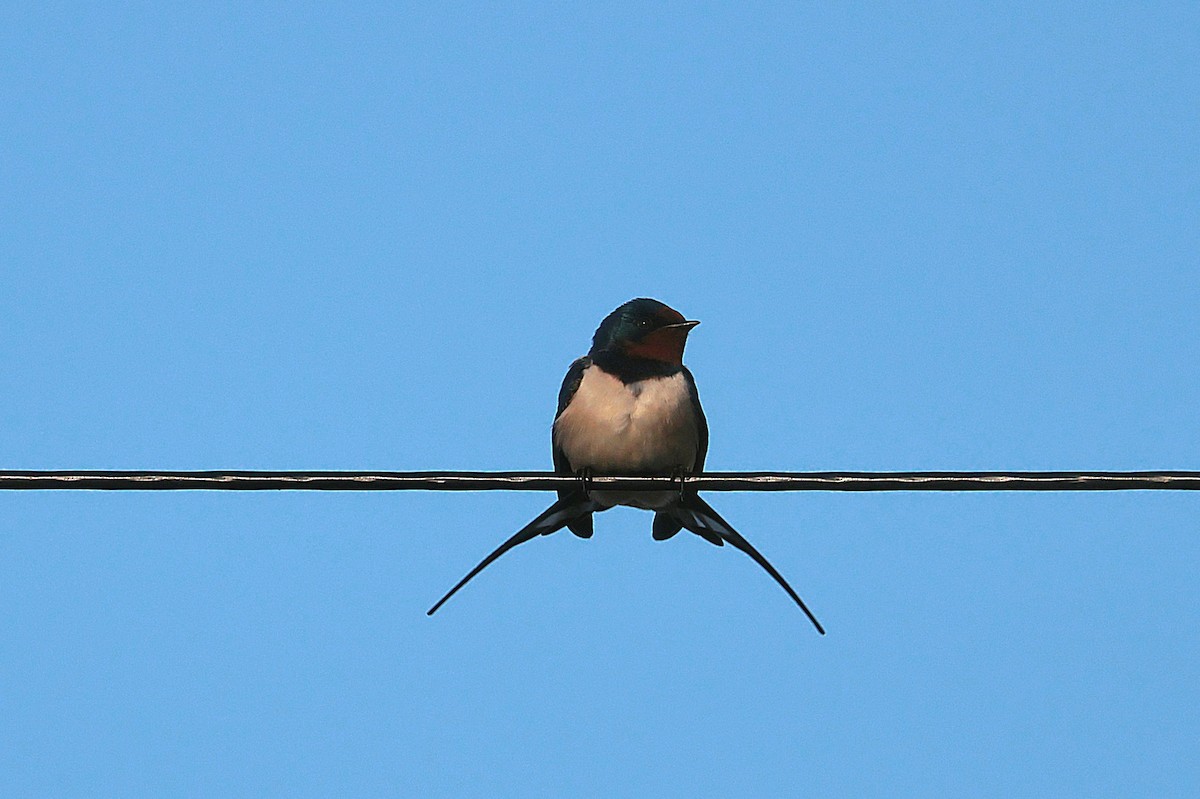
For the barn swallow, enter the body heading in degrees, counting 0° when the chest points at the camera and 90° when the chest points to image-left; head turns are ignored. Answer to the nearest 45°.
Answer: approximately 0°
